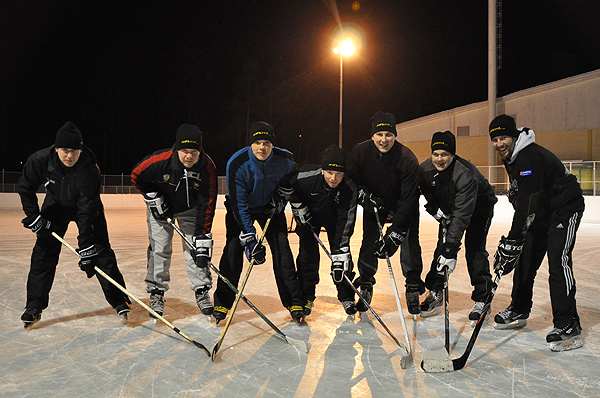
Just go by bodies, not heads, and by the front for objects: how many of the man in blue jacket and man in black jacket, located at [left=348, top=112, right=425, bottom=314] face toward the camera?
2

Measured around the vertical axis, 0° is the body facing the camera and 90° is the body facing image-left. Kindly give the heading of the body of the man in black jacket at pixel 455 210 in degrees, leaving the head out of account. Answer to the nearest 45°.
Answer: approximately 45°

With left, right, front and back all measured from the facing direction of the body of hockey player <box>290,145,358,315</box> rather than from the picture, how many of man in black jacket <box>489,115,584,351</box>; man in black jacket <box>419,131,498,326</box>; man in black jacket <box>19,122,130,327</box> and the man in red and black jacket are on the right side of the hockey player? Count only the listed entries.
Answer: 2

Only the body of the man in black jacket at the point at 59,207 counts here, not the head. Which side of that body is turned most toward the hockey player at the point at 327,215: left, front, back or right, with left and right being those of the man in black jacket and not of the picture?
left
